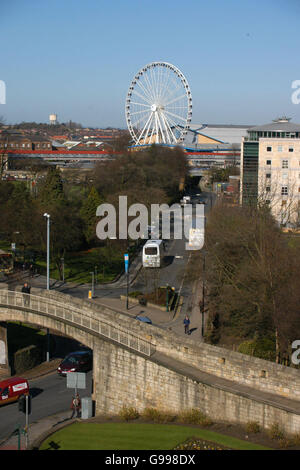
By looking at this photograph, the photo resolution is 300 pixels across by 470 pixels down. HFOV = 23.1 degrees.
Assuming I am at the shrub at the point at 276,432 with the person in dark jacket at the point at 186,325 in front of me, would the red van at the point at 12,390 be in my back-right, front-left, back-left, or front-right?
front-left

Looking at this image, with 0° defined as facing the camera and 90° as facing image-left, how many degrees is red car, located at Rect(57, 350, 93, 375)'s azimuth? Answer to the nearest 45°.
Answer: approximately 45°

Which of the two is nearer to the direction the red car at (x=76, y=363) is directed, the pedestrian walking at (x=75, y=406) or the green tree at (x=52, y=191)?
the pedestrian walking

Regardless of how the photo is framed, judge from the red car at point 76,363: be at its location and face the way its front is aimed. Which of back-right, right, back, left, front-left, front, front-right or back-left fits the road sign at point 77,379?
front-left

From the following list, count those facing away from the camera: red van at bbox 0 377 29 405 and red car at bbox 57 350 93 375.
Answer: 0
